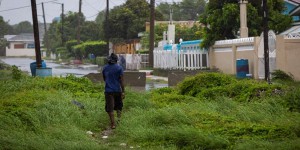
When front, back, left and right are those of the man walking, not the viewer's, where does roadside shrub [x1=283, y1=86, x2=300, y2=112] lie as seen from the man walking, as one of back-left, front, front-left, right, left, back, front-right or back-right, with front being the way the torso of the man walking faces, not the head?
right

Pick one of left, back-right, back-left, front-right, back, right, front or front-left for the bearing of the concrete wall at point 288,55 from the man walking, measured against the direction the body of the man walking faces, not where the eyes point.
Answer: front-right

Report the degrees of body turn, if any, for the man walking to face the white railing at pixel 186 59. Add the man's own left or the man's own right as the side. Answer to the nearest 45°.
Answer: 0° — they already face it

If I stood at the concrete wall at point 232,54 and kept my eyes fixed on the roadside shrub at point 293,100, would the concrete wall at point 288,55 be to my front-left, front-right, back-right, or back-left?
front-left

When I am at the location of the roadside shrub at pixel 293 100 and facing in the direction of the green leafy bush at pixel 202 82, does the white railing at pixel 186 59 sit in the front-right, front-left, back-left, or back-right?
front-right

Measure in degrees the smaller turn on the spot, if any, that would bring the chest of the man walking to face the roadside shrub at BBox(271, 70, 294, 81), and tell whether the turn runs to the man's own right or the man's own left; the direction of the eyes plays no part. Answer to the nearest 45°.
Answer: approximately 45° to the man's own right

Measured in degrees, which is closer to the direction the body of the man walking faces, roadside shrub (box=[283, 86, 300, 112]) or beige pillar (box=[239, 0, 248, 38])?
the beige pillar

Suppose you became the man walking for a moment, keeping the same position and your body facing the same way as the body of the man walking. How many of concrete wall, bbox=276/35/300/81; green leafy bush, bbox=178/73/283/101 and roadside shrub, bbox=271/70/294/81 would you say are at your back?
0

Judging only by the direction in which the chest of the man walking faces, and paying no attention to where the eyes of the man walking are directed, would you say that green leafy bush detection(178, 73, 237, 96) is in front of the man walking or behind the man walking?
in front

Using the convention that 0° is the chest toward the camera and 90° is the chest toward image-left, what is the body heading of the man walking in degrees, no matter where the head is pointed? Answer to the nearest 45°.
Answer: approximately 180°

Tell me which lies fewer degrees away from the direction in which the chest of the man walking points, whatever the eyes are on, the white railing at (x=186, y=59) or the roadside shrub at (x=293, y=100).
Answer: the white railing
